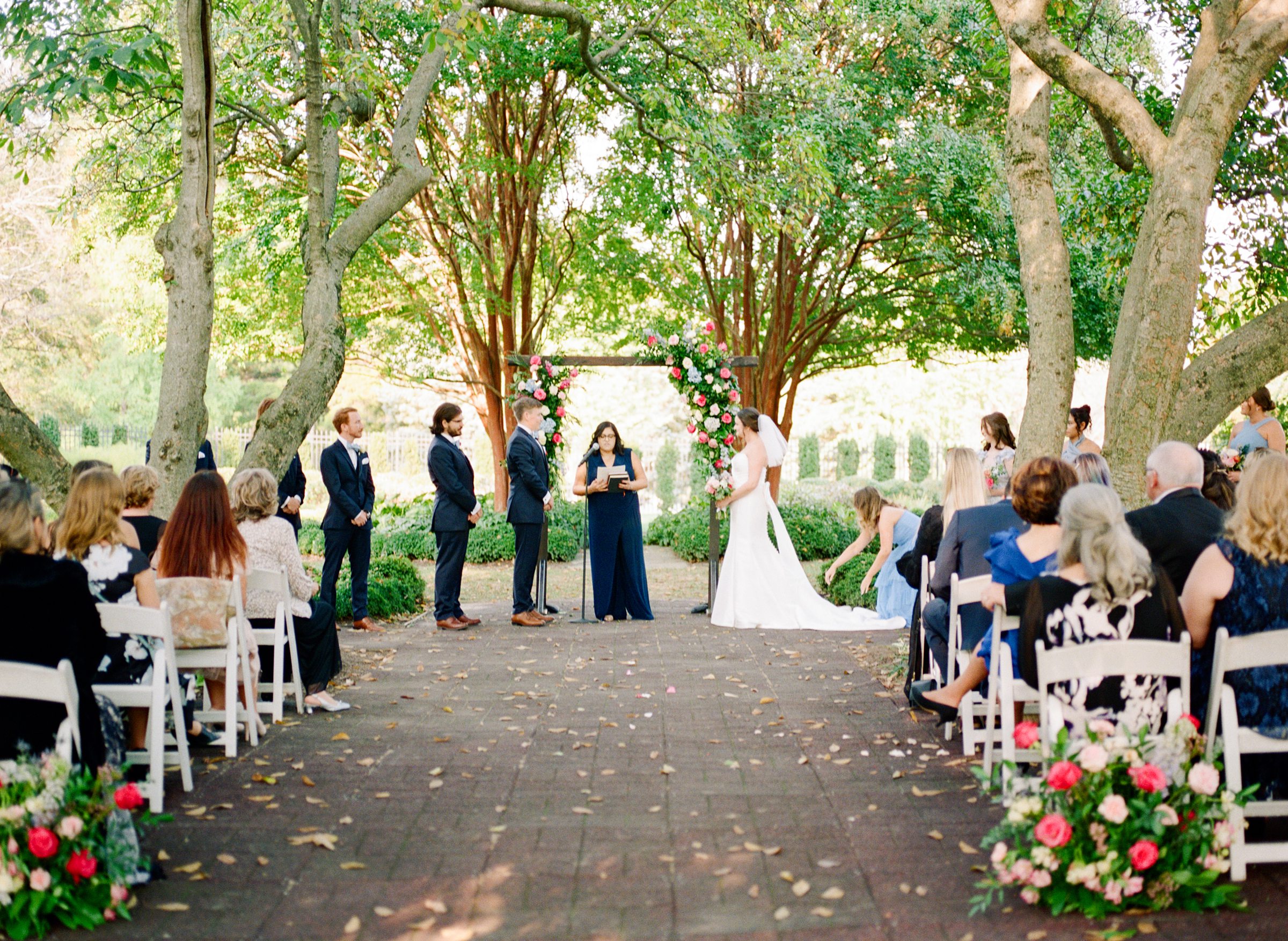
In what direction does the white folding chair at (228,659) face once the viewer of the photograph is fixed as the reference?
facing away from the viewer and to the right of the viewer

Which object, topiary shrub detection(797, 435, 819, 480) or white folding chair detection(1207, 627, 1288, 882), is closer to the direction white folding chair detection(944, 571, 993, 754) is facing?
the topiary shrub

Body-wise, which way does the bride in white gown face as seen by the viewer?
to the viewer's left

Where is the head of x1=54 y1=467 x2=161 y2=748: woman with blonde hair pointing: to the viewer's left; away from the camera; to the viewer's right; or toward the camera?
away from the camera

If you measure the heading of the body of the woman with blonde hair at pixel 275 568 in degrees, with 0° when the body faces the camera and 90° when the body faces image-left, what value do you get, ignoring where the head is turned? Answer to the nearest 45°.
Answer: approximately 225°

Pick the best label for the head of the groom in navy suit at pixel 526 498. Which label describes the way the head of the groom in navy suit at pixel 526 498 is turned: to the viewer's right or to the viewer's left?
to the viewer's right

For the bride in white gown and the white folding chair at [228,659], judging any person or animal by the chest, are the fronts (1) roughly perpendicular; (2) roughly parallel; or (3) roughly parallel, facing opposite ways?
roughly perpendicular

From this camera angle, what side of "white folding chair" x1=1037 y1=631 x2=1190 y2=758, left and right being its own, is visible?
back

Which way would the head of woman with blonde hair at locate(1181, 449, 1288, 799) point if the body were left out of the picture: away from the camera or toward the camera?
away from the camera

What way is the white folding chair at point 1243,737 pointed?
away from the camera

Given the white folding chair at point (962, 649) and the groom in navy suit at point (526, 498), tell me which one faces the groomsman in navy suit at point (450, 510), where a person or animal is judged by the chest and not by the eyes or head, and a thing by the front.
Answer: the white folding chair

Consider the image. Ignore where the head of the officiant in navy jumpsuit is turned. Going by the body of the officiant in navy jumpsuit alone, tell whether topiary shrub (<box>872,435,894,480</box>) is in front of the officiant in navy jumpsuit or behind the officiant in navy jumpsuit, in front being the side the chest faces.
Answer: behind
